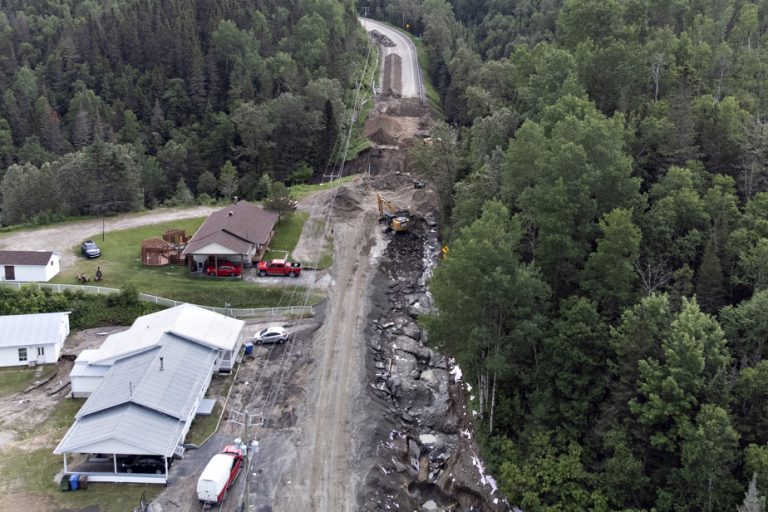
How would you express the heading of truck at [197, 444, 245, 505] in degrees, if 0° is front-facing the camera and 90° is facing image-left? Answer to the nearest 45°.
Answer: approximately 225°

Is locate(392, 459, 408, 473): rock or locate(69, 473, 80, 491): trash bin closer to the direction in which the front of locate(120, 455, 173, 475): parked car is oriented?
the trash bin

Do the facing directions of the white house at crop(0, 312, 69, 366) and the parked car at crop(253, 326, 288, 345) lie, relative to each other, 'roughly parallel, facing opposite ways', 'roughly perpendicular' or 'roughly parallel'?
roughly perpendicular

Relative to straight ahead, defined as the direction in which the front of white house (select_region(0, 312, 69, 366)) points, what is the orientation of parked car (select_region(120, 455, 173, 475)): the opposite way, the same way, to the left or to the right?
to the right

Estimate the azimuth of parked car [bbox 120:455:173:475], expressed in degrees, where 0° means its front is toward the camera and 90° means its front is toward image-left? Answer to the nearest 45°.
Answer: approximately 90°

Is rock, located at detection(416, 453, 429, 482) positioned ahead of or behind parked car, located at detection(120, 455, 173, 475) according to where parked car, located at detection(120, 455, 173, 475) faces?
behind

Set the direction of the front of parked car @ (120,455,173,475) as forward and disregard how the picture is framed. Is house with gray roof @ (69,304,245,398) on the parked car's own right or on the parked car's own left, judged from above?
on the parked car's own right

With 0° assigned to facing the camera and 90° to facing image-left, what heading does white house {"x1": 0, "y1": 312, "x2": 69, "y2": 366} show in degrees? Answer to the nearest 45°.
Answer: approximately 0°

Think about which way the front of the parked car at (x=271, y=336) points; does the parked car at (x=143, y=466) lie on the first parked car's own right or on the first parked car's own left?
on the first parked car's own left
